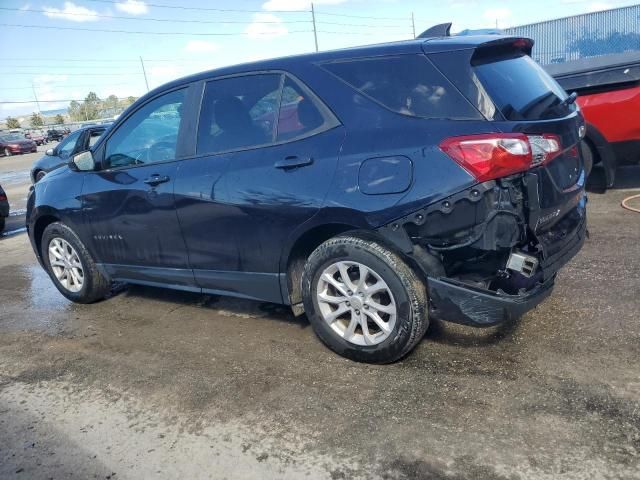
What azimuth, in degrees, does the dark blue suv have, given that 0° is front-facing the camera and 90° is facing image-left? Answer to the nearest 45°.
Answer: approximately 135°

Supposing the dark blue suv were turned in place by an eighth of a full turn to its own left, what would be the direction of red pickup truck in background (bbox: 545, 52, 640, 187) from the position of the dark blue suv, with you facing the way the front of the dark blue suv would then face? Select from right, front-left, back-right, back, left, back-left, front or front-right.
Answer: back-right
